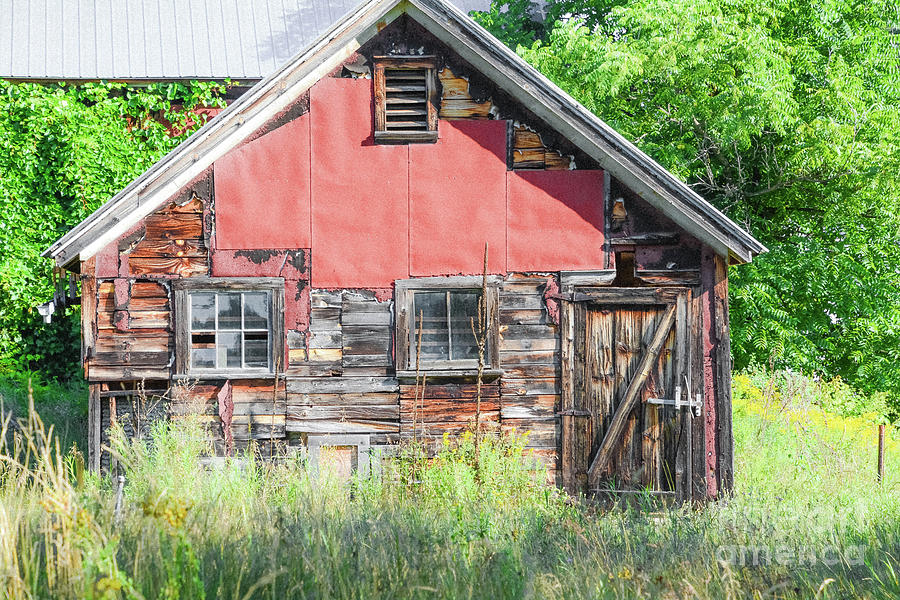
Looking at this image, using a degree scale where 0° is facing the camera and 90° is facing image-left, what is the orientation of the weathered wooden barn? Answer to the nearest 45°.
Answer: approximately 0°

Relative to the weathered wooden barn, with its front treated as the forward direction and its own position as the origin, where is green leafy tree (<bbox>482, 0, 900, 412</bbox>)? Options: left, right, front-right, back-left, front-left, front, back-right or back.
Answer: back-left
